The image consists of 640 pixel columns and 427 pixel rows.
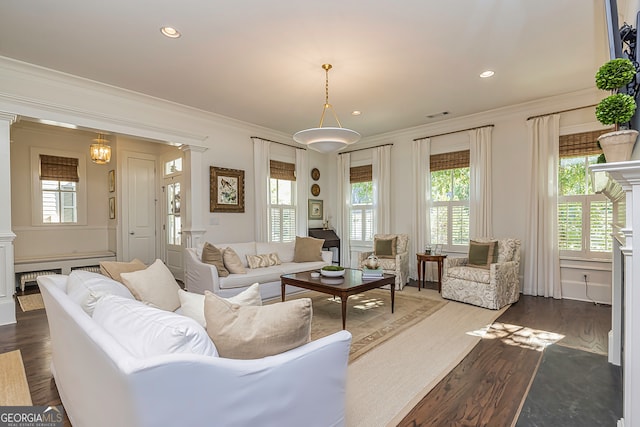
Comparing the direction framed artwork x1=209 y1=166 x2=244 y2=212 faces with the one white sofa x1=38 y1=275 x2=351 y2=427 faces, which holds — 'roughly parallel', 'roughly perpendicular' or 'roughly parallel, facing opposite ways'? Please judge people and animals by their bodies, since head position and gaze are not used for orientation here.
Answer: roughly perpendicular

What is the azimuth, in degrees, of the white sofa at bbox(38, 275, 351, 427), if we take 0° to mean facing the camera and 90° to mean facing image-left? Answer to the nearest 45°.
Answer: approximately 225°

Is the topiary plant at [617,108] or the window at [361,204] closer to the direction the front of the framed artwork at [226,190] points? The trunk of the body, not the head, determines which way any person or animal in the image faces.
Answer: the topiary plant

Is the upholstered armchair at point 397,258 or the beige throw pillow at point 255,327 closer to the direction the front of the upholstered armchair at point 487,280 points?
the beige throw pillow

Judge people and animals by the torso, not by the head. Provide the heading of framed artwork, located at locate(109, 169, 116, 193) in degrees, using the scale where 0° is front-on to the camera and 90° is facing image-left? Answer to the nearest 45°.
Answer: approximately 315°
